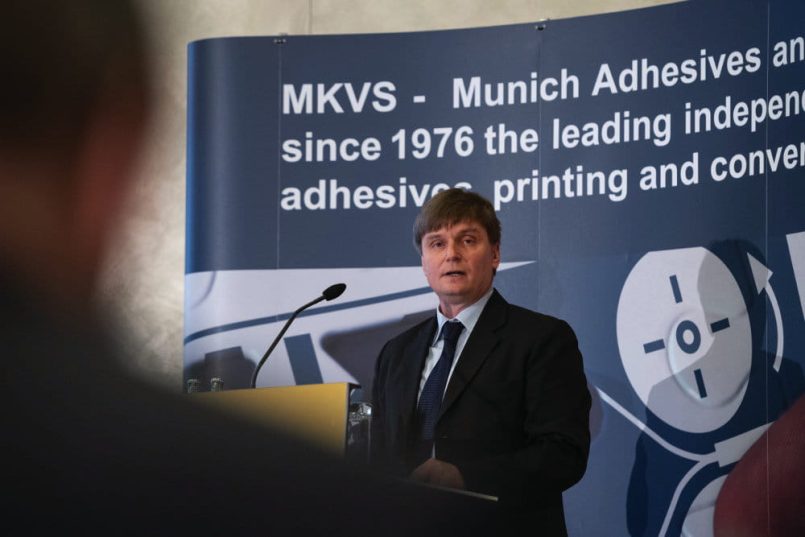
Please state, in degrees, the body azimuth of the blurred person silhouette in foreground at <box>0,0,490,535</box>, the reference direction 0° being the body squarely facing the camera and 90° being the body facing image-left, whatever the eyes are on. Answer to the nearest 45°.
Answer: approximately 180°

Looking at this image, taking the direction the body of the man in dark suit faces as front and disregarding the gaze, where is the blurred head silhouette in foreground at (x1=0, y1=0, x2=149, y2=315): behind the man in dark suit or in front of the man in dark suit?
in front

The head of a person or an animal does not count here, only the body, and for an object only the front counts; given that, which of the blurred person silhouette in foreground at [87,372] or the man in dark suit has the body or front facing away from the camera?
the blurred person silhouette in foreground

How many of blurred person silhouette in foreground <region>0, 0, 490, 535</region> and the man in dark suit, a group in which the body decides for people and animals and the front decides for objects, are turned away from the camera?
1

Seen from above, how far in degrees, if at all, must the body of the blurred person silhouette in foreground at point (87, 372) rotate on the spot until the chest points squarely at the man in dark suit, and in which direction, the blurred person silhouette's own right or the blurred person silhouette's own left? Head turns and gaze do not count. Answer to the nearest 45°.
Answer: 0° — they already face them

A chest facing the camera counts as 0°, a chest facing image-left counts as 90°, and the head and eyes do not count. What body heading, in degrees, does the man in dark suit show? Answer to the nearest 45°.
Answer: approximately 45°
